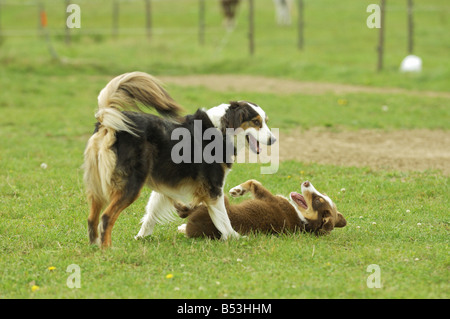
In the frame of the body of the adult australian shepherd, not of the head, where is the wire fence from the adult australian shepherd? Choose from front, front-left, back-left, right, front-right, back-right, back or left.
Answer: front-left

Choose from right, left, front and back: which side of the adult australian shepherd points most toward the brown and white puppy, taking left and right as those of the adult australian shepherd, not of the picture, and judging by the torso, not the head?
front

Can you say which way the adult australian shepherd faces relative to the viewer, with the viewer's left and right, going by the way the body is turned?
facing away from the viewer and to the right of the viewer

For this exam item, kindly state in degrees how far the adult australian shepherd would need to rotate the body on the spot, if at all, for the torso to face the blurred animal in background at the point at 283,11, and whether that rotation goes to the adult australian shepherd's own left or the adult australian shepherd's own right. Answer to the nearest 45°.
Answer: approximately 45° to the adult australian shepherd's own left
